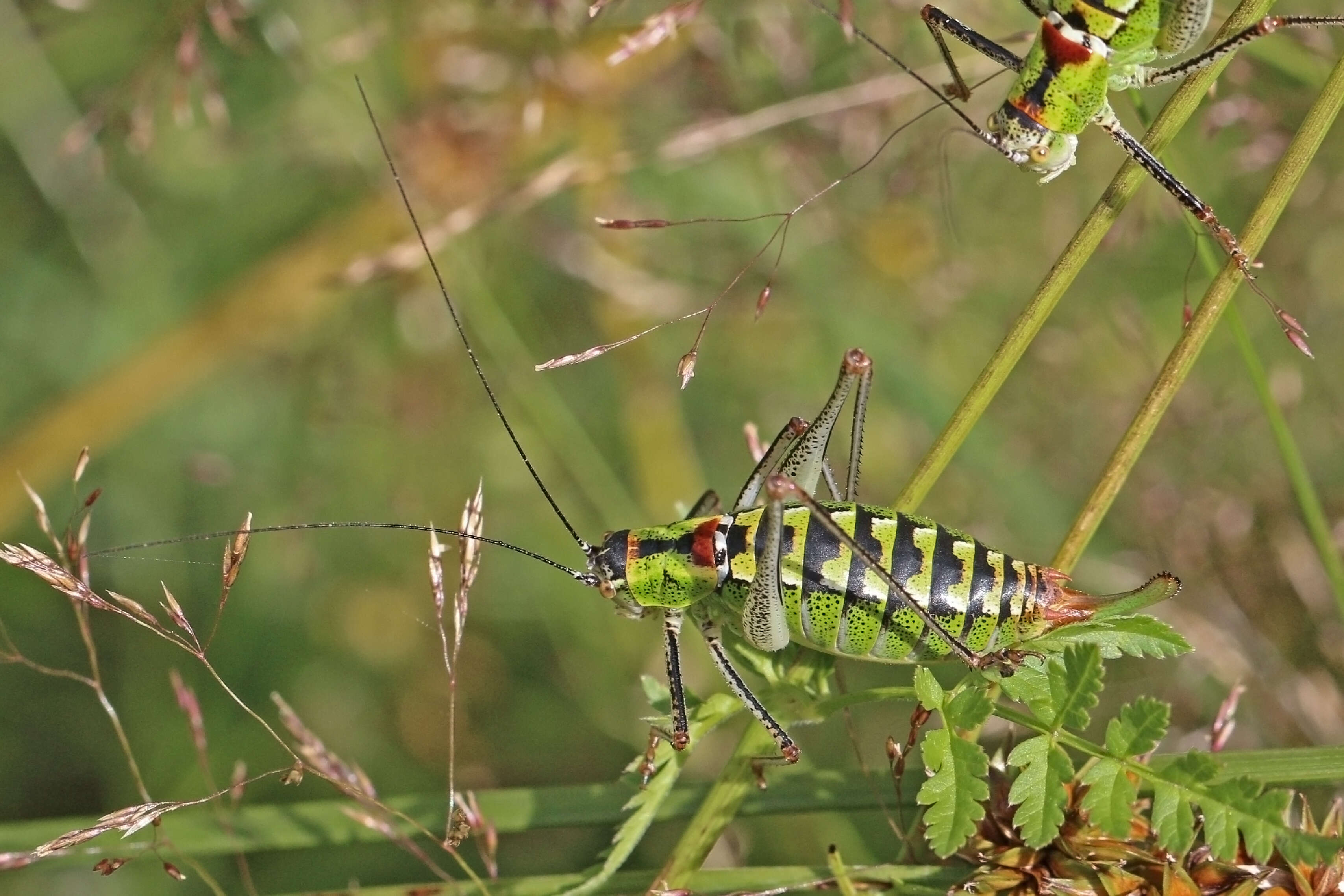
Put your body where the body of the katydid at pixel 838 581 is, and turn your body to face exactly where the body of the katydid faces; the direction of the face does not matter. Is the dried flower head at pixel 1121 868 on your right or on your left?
on your left

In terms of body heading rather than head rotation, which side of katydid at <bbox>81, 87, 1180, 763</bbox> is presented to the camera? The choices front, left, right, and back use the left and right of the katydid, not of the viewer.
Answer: left
